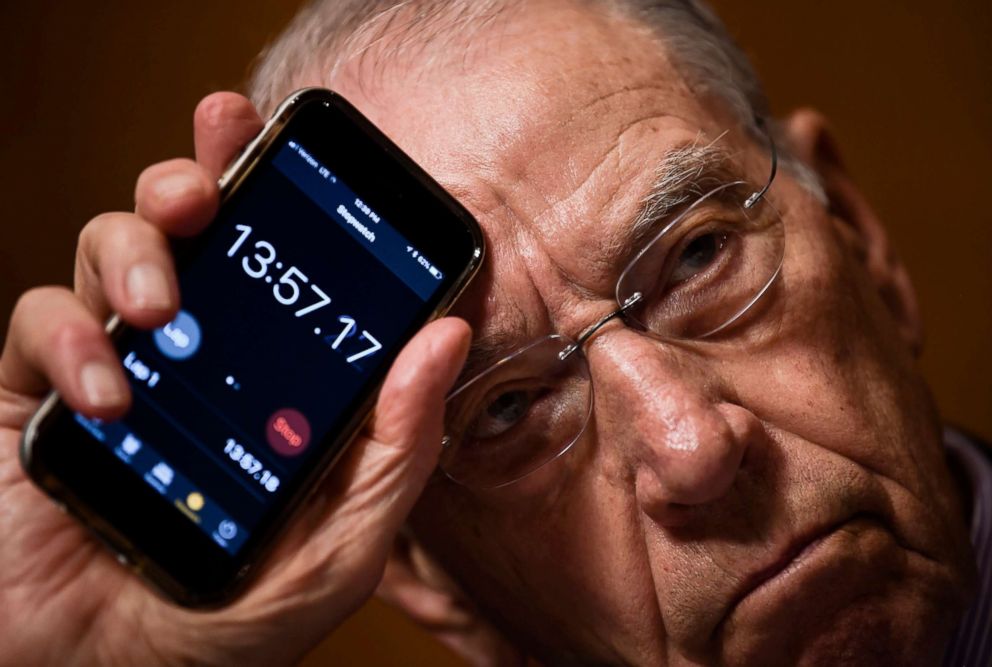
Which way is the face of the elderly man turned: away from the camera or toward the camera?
toward the camera

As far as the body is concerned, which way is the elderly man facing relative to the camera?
toward the camera
